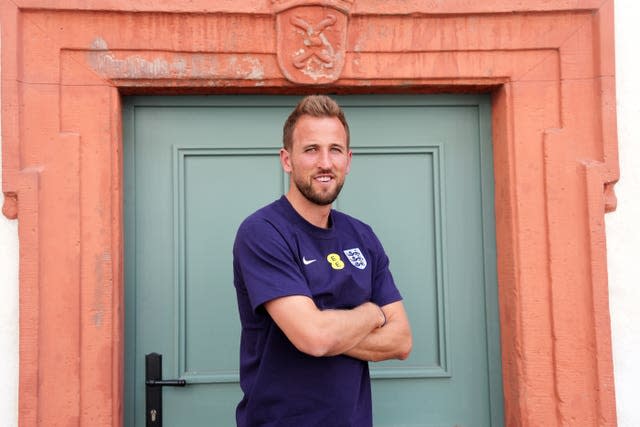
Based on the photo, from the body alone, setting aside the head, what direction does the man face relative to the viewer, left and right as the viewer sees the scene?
facing the viewer and to the right of the viewer

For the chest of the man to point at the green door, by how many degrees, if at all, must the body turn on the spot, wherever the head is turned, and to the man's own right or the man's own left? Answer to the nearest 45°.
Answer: approximately 135° to the man's own left

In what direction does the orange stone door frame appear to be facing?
toward the camera
